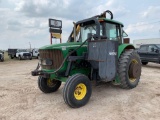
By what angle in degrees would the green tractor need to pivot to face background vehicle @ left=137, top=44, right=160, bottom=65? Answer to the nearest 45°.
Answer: approximately 180°

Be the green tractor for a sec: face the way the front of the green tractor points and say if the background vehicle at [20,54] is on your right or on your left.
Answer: on your right

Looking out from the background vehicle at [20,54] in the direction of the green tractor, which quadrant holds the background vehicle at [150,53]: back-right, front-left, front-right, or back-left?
front-left

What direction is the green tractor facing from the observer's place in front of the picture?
facing the viewer and to the left of the viewer

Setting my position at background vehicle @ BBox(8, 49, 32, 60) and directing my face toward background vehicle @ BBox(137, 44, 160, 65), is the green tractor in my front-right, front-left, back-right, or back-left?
front-right

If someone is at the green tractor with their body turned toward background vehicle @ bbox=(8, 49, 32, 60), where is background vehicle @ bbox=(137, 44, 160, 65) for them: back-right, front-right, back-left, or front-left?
front-right
